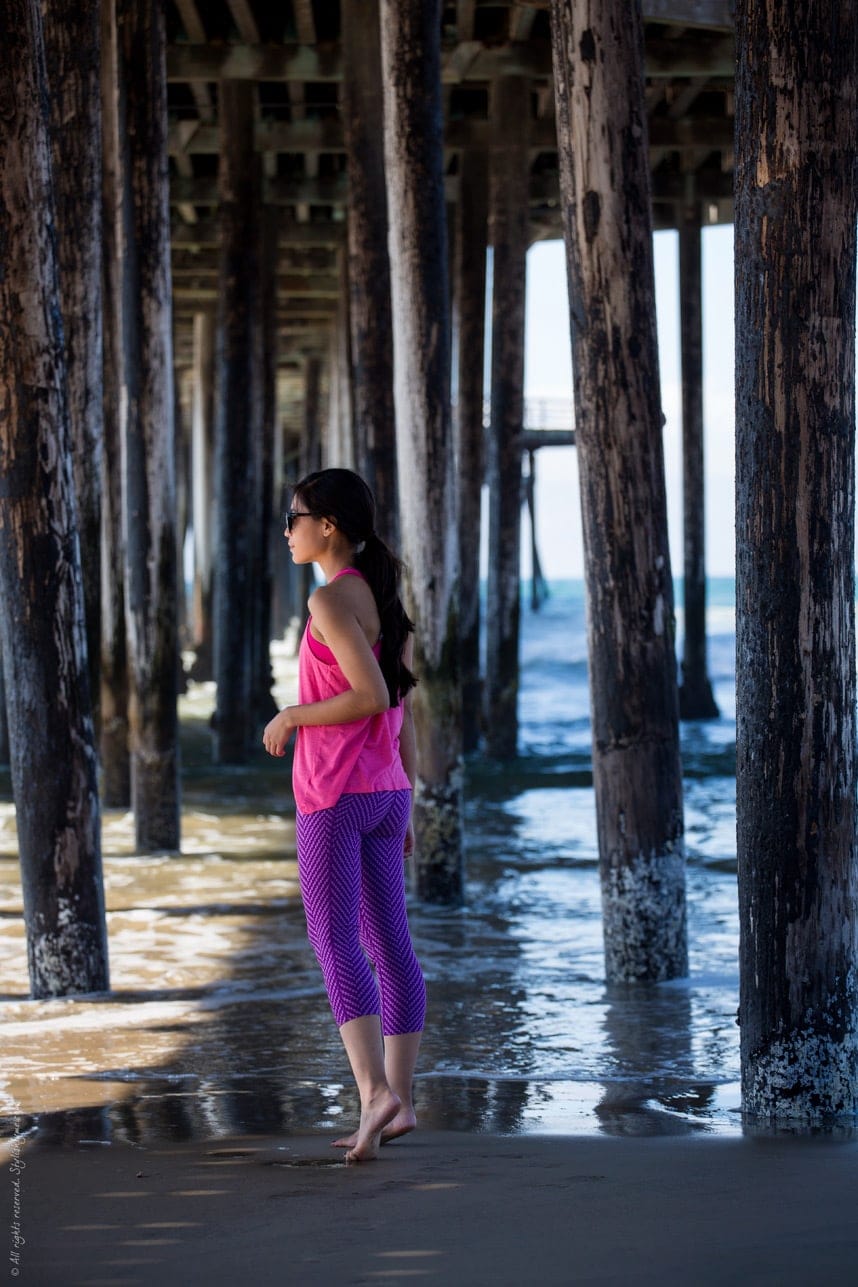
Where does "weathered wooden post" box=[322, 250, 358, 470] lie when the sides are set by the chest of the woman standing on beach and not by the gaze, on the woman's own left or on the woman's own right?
on the woman's own right

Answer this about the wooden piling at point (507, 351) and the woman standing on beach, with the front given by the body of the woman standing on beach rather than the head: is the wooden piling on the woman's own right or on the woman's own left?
on the woman's own right

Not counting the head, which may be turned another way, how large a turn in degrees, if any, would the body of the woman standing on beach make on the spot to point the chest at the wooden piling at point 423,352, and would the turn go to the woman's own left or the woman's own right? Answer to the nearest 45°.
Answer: approximately 45° to the woman's own right

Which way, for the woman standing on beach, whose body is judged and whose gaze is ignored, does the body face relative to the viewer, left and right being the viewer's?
facing away from the viewer and to the left of the viewer

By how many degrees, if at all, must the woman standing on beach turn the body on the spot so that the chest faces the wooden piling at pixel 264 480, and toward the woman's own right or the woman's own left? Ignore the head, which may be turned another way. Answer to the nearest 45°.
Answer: approximately 45° to the woman's own right

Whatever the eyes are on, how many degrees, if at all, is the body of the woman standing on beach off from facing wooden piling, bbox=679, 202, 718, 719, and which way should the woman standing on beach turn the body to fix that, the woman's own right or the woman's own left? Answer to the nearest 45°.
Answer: approximately 45° to the woman's own right

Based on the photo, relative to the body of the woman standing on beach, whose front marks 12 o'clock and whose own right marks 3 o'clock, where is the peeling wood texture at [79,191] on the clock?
The peeling wood texture is roughly at 1 o'clock from the woman standing on beach.
